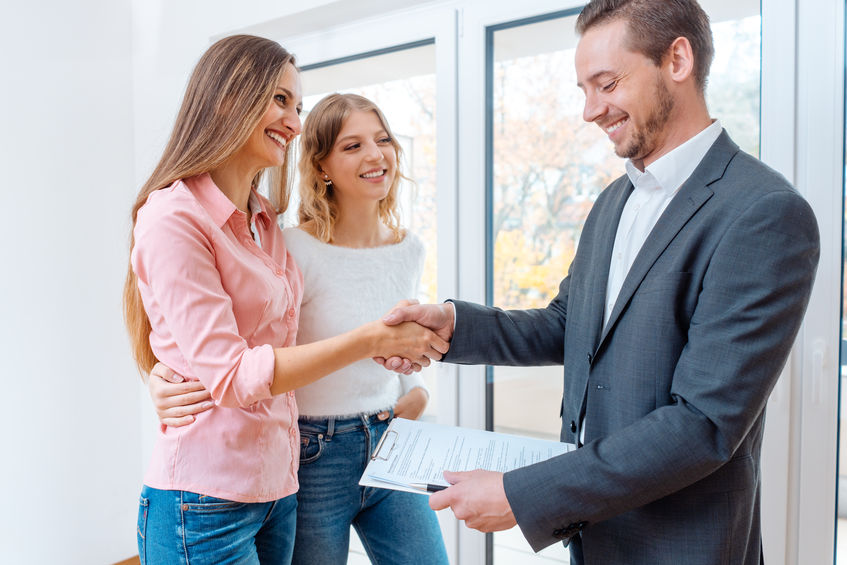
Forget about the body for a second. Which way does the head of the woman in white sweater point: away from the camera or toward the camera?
toward the camera

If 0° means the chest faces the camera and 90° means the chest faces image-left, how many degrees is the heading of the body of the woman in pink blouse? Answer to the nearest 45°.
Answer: approximately 270°

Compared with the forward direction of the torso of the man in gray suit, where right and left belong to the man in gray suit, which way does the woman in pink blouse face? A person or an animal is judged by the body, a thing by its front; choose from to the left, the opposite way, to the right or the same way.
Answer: the opposite way

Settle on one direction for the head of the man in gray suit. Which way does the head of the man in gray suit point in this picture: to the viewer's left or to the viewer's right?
to the viewer's left

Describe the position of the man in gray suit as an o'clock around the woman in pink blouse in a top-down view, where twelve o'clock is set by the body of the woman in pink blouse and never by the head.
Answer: The man in gray suit is roughly at 1 o'clock from the woman in pink blouse.

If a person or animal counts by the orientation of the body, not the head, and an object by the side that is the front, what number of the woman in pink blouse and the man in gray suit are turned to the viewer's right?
1

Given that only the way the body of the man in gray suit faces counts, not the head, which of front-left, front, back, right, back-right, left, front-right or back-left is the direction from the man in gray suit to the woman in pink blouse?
front-right

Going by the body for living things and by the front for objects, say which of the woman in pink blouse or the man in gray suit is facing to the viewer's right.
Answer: the woman in pink blouse
